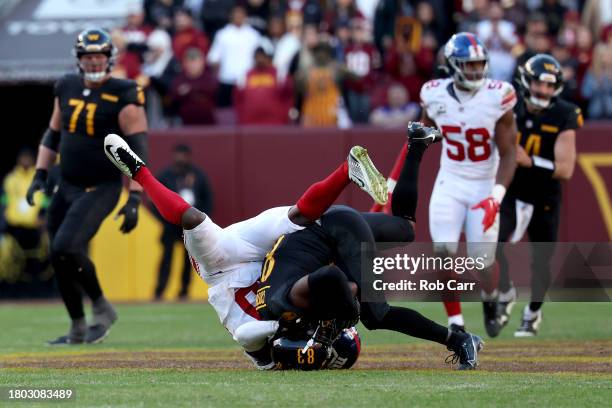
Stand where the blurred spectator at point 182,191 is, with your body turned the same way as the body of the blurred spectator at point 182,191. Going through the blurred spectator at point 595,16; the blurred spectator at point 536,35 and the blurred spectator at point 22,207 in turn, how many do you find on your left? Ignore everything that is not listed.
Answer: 2

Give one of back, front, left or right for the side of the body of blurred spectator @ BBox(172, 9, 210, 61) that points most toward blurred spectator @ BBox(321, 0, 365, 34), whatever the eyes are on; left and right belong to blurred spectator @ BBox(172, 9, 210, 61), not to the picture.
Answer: left

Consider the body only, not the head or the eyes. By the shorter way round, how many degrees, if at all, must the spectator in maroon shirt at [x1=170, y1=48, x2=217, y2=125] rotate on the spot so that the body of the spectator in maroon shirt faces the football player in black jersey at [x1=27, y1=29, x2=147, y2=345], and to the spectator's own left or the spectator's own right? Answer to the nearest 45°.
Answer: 0° — they already face them

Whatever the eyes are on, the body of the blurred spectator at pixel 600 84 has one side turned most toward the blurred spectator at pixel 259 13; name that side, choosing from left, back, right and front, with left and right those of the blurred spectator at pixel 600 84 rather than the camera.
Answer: right

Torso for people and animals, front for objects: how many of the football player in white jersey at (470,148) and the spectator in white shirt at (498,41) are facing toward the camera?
2

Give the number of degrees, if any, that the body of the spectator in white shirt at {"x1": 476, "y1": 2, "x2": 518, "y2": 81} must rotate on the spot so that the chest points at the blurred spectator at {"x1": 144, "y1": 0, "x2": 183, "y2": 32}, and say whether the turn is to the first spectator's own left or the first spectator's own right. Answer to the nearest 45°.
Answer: approximately 90° to the first spectator's own right

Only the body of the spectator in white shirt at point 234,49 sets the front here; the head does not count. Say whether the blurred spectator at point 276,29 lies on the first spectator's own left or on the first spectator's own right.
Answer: on the first spectator's own left

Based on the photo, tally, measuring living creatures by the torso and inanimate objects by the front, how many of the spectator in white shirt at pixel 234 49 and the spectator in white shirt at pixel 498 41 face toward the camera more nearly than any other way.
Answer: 2

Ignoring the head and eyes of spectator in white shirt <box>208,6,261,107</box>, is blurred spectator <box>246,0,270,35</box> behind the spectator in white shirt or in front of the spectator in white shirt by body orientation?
behind
